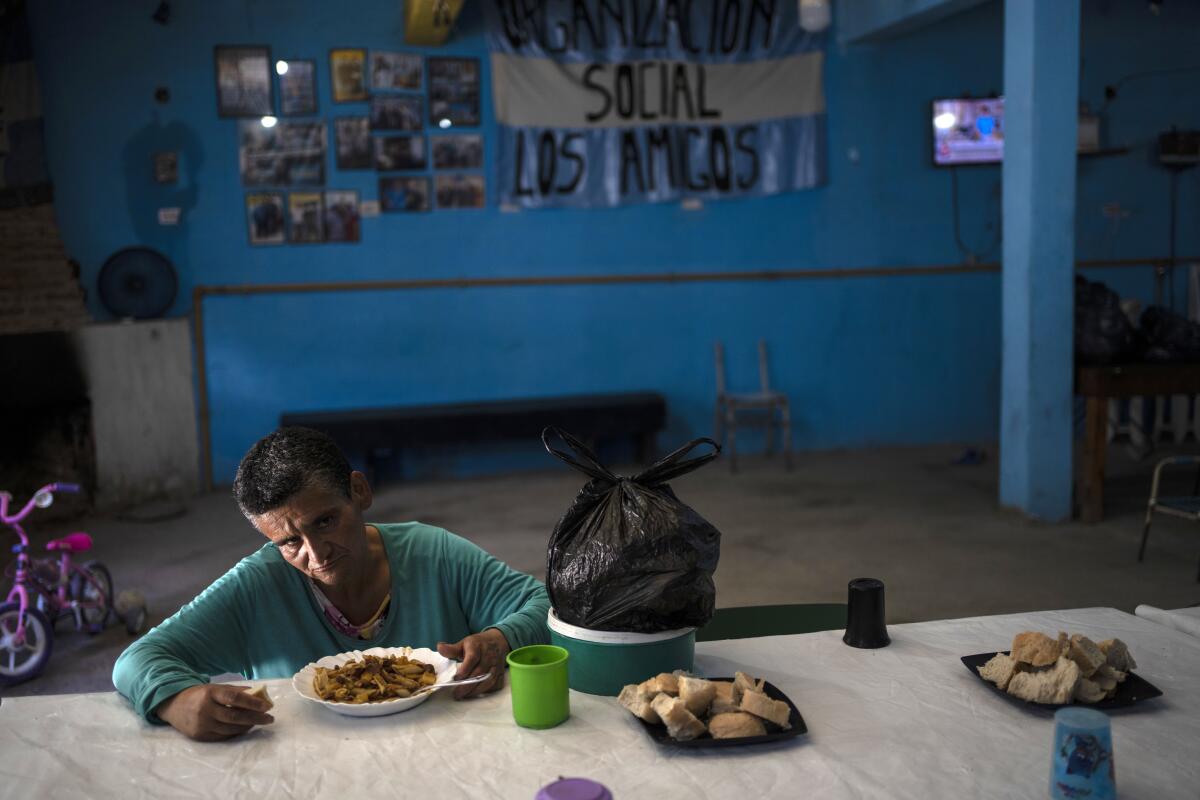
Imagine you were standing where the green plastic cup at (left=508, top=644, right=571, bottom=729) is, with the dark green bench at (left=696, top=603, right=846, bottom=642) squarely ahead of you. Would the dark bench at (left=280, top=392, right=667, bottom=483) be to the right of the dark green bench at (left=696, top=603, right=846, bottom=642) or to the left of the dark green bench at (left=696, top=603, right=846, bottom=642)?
left

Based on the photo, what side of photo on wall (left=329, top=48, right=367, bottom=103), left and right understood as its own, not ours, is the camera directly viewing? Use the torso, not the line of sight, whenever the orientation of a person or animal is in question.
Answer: front

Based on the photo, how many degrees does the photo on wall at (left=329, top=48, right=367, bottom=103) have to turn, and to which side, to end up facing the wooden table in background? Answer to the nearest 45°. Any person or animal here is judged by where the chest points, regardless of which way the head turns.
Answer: approximately 45° to its left

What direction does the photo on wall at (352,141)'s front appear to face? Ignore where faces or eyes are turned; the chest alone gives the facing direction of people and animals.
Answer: toward the camera

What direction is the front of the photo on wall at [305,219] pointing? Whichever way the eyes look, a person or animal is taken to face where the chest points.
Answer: toward the camera

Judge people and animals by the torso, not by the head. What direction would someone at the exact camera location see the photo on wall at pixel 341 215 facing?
facing the viewer

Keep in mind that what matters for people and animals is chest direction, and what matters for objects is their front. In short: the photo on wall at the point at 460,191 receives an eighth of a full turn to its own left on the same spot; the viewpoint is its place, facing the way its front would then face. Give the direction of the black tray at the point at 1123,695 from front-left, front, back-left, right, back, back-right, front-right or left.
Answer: front-right

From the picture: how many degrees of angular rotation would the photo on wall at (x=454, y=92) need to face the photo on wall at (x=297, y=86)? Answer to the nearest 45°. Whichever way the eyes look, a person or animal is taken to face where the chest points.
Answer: approximately 90° to its right

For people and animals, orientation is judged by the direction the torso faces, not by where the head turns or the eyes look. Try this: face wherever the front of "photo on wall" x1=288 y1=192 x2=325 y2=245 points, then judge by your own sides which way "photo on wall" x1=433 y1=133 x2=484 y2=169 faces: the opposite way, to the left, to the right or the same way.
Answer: the same way
